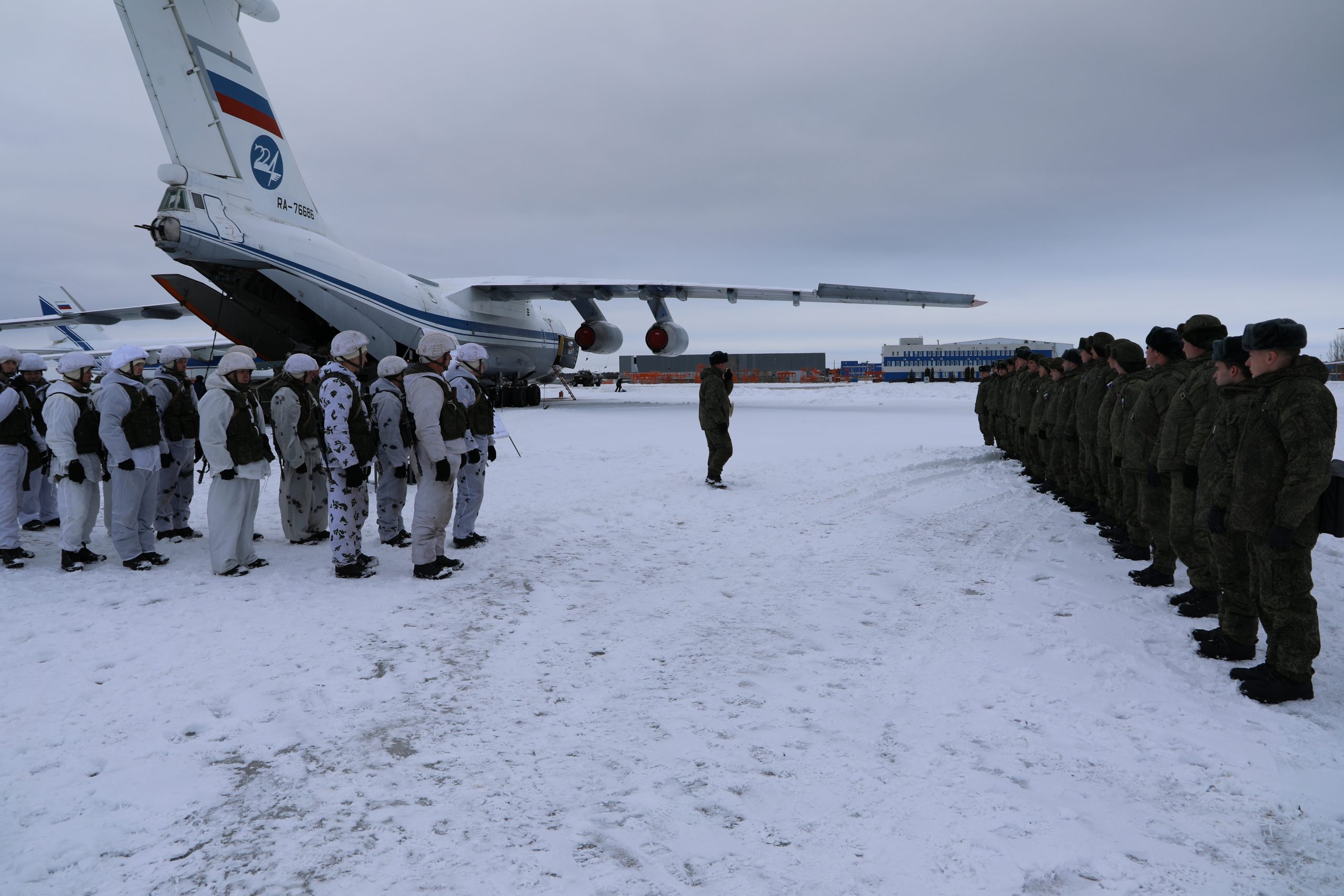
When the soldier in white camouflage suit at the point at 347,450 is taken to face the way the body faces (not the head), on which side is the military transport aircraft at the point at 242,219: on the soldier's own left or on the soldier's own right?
on the soldier's own left

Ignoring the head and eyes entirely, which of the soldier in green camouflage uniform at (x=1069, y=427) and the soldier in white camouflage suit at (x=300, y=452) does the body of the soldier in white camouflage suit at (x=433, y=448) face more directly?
the soldier in green camouflage uniform

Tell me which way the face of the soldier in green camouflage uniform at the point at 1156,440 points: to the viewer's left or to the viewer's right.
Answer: to the viewer's left

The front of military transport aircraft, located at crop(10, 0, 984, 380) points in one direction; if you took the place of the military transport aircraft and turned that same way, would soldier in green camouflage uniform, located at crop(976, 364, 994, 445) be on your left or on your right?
on your right

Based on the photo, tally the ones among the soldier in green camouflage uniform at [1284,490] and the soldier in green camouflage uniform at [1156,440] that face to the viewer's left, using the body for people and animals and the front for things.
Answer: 2

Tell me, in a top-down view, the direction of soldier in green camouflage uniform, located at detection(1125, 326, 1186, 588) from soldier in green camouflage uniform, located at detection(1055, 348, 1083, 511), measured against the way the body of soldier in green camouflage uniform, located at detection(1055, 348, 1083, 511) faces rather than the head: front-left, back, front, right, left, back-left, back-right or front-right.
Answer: left

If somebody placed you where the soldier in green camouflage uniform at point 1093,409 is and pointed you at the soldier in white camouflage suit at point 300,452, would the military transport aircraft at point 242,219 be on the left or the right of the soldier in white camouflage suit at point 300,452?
right

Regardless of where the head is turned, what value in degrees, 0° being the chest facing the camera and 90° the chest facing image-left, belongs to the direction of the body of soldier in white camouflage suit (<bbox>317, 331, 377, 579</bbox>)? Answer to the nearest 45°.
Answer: approximately 270°

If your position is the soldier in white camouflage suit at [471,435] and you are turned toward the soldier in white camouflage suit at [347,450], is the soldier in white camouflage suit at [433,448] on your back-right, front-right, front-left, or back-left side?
front-left

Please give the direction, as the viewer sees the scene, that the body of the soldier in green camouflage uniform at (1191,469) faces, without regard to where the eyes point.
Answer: to the viewer's left

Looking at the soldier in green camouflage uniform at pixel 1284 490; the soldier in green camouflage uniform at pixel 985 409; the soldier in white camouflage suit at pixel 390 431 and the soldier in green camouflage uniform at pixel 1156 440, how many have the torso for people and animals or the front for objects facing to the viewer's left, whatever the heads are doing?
3

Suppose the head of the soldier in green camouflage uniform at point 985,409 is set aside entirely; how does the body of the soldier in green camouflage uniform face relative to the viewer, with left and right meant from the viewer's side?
facing to the left of the viewer

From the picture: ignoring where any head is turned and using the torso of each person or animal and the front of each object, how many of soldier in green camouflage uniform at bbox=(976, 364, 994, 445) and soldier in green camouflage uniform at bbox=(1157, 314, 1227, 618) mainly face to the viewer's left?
2

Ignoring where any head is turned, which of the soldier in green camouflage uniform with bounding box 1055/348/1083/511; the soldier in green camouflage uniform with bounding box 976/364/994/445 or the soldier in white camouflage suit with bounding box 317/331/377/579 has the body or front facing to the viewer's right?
the soldier in white camouflage suit

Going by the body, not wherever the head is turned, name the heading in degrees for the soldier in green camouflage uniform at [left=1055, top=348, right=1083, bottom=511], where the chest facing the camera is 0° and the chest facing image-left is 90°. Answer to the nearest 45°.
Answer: approximately 90°
